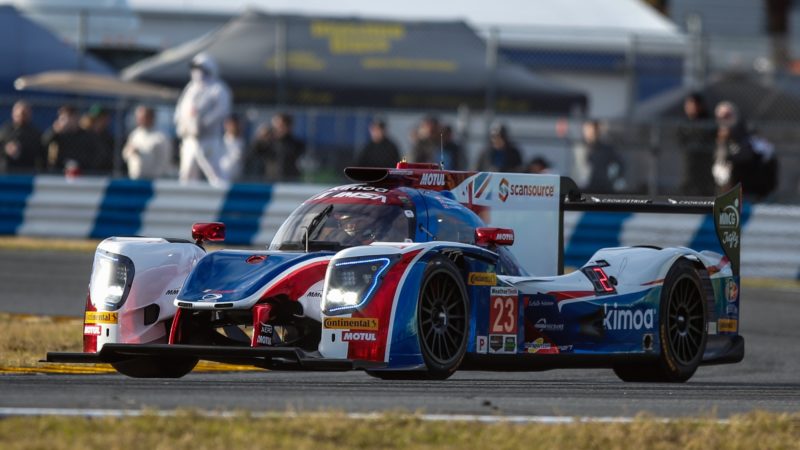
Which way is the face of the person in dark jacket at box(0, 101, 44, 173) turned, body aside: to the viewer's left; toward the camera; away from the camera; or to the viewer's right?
toward the camera

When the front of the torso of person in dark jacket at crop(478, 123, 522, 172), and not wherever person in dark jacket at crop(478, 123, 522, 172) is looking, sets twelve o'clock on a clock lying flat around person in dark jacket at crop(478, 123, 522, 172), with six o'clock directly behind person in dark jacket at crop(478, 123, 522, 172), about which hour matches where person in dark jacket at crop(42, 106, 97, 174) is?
person in dark jacket at crop(42, 106, 97, 174) is roughly at 3 o'clock from person in dark jacket at crop(478, 123, 522, 172).

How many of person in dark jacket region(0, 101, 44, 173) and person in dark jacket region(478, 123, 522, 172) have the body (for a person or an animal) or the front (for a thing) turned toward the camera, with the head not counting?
2

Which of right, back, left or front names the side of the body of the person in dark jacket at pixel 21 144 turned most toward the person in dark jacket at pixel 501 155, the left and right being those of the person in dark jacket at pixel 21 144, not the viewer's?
left

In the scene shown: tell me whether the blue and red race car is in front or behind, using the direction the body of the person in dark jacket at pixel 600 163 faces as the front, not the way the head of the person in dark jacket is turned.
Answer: in front

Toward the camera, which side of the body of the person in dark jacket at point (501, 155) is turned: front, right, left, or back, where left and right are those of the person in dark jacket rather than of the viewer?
front

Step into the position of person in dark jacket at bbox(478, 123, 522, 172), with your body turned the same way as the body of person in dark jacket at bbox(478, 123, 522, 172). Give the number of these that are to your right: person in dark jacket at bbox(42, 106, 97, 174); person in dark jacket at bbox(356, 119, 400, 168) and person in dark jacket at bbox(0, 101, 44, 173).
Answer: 3

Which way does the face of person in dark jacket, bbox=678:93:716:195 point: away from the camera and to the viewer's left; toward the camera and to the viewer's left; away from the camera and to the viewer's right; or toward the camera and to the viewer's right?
toward the camera and to the viewer's left

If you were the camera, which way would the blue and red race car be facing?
facing the viewer and to the left of the viewer

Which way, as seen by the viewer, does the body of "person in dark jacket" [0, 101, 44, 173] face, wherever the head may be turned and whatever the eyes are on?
toward the camera

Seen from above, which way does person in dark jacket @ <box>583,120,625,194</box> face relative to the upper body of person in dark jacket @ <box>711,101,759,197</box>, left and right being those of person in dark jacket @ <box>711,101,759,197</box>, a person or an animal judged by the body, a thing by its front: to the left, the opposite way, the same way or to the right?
the same way

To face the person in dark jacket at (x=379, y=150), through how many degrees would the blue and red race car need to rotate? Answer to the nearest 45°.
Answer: approximately 135° to its right
